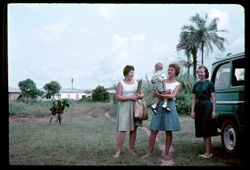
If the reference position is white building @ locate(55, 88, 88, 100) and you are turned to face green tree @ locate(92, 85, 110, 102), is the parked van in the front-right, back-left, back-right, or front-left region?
front-right

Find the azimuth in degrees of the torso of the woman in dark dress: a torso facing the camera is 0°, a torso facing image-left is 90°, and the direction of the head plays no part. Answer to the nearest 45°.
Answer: approximately 45°

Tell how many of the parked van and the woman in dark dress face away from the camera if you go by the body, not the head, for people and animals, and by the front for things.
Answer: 0

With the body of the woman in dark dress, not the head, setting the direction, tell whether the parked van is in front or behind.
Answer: behind

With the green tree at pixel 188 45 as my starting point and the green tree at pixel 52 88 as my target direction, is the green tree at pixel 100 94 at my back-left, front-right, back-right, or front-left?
front-right
